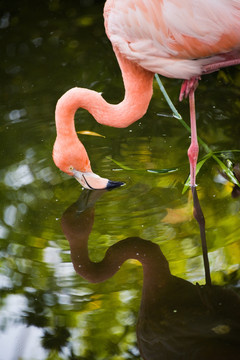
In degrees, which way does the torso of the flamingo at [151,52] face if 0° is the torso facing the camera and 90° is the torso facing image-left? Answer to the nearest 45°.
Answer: approximately 90°
